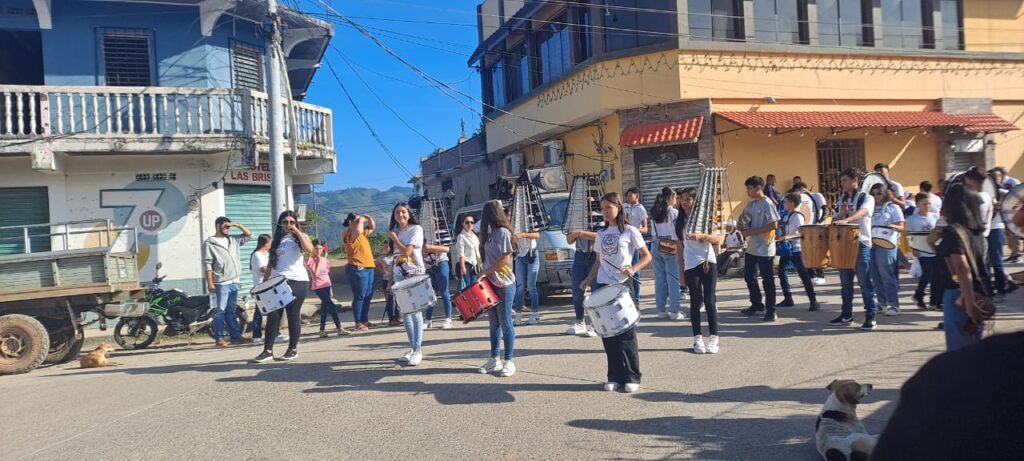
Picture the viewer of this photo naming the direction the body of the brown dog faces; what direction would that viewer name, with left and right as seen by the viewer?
facing to the right of the viewer

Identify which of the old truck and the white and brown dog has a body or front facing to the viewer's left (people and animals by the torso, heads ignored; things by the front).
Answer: the old truck

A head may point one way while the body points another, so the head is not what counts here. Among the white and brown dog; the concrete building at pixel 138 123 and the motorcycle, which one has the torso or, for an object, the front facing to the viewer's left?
the motorcycle

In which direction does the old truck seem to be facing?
to the viewer's left

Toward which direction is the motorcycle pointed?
to the viewer's left

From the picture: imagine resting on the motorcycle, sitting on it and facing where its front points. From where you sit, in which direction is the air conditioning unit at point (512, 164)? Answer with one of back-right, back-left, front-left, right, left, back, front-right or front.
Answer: back-right

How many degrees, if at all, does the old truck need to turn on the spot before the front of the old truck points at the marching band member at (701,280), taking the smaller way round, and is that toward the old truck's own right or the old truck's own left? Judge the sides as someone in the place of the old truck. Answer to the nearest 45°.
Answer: approximately 135° to the old truck's own left

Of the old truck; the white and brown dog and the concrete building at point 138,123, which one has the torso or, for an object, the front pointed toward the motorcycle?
the concrete building
